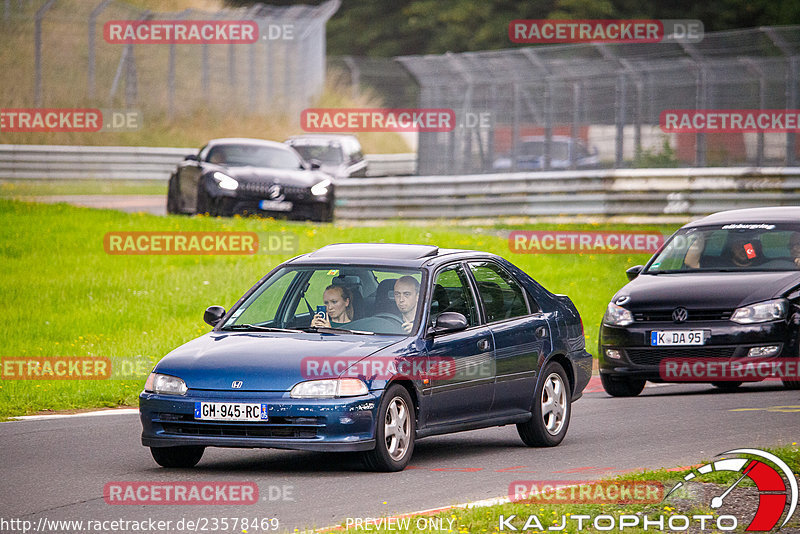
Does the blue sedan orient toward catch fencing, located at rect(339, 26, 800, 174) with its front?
no

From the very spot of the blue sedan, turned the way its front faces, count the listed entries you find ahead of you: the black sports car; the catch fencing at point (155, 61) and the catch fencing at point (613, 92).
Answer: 0

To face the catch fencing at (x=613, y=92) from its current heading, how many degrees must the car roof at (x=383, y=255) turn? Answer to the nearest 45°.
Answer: approximately 135° to its right

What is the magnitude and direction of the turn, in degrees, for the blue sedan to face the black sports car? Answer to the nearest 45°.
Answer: approximately 135° to its right

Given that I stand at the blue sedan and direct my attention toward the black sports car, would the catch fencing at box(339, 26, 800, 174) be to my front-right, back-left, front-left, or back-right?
front-right

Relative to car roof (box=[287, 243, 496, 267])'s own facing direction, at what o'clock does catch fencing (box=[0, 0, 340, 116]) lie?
The catch fencing is roughly at 4 o'clock from the car roof.

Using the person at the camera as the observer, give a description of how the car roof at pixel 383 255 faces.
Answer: facing the viewer and to the left of the viewer

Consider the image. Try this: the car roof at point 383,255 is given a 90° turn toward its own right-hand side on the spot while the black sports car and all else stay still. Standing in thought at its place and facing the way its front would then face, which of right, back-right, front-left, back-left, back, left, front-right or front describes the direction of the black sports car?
front-right

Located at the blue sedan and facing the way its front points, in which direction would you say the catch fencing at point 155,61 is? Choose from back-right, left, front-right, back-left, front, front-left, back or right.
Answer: back-right
